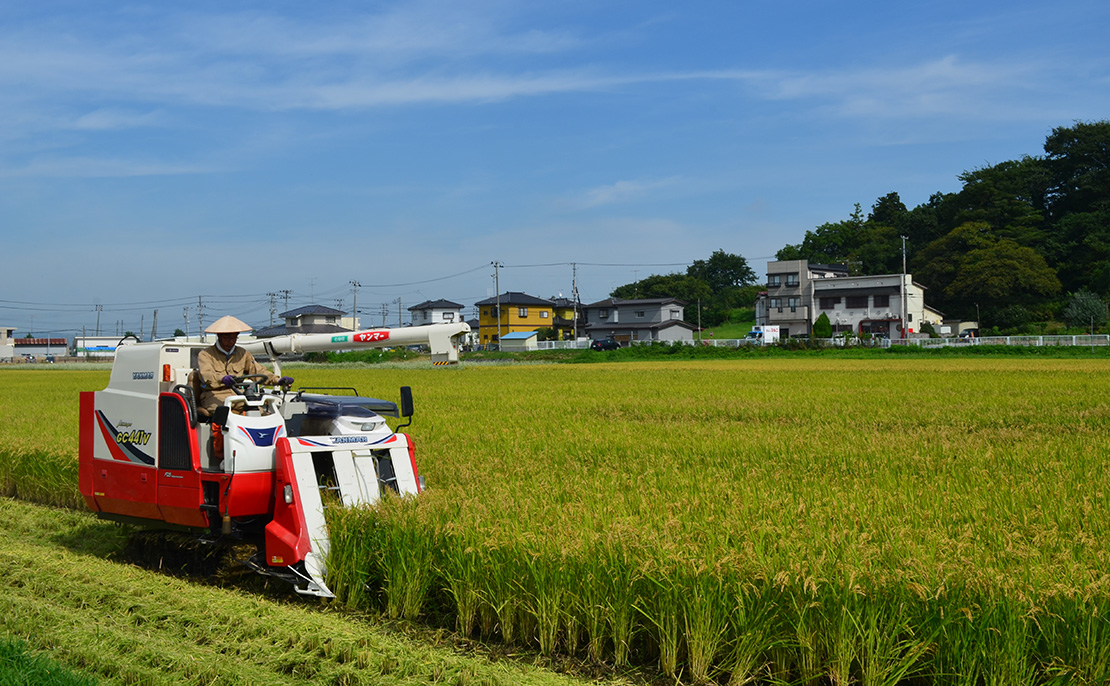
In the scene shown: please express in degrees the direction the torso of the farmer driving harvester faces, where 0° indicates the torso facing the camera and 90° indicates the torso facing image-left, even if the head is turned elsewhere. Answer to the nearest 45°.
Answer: approximately 315°

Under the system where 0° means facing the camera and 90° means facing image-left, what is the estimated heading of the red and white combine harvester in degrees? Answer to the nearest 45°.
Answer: approximately 315°
